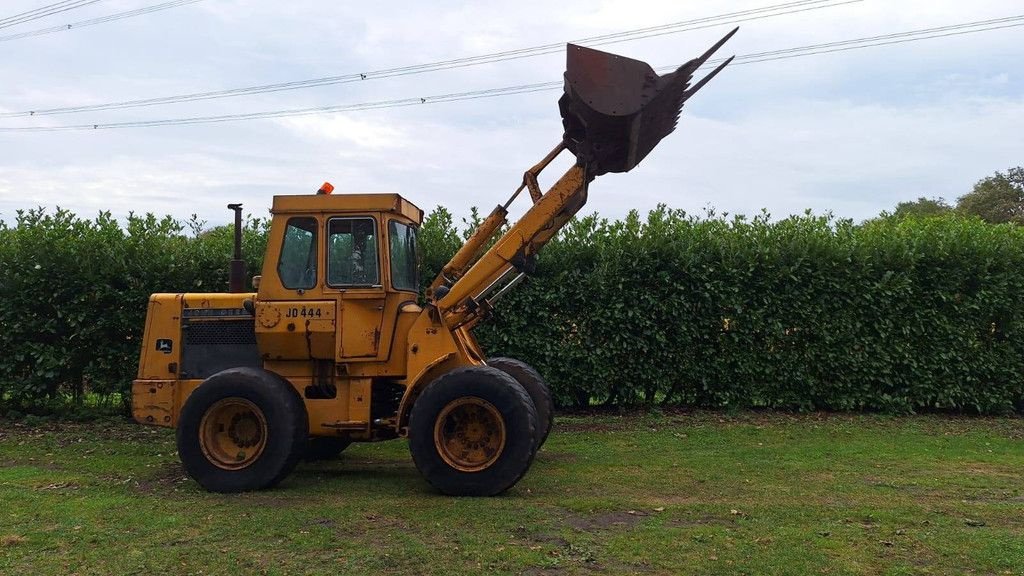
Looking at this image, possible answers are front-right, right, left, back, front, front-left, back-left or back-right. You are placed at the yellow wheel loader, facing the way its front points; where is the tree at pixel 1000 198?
front-left

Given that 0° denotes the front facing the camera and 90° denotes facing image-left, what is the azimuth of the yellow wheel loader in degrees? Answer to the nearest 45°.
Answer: approximately 270°
